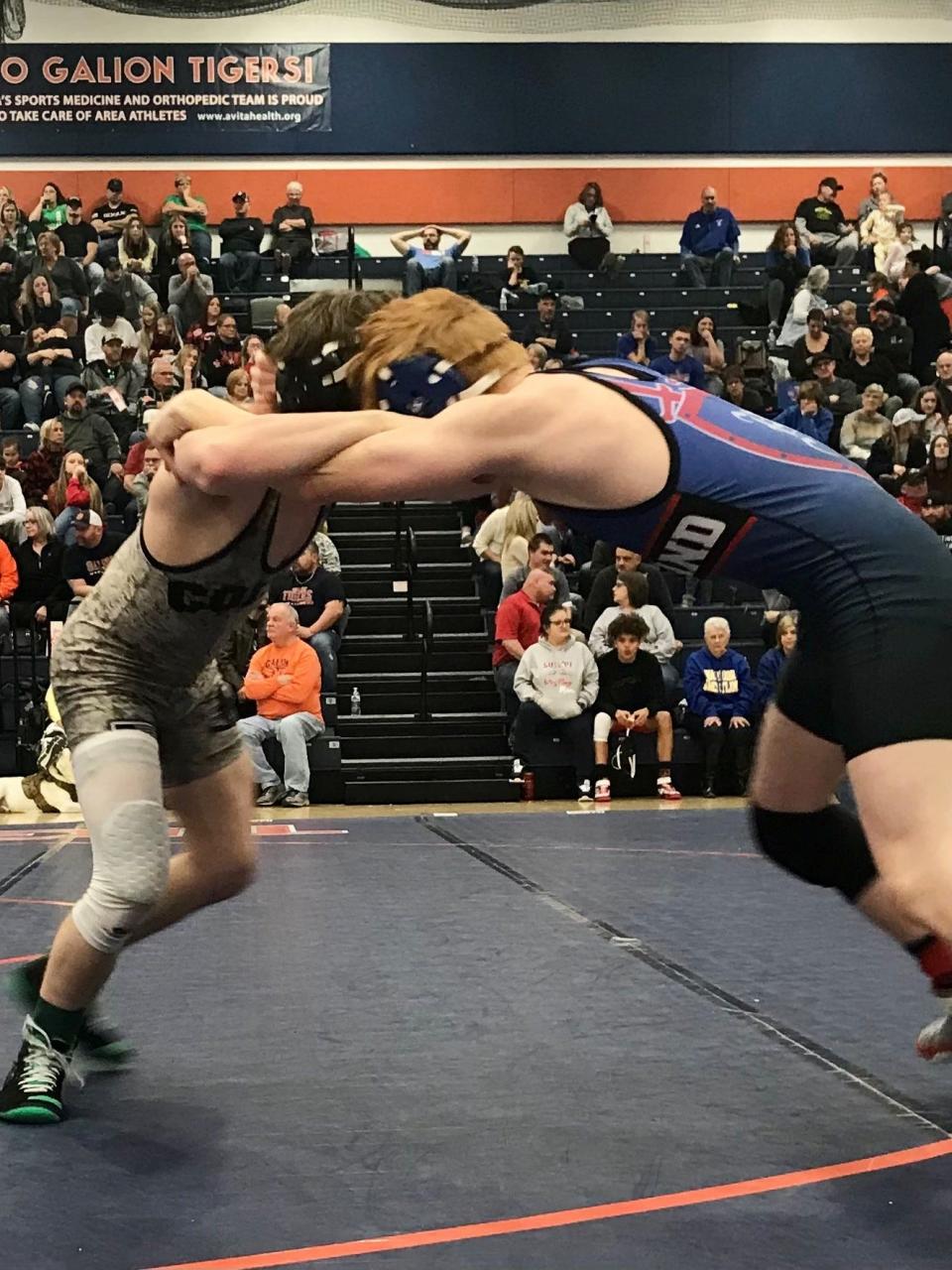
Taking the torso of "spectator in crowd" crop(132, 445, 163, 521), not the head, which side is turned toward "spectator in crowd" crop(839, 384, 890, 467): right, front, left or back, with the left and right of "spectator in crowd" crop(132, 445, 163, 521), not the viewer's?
left

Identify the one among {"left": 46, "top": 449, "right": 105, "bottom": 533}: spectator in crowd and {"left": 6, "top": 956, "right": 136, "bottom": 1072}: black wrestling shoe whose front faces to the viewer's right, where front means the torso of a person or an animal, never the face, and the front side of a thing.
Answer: the black wrestling shoe

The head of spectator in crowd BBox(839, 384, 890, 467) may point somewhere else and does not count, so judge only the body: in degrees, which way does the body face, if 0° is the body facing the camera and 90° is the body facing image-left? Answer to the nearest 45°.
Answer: approximately 0°
